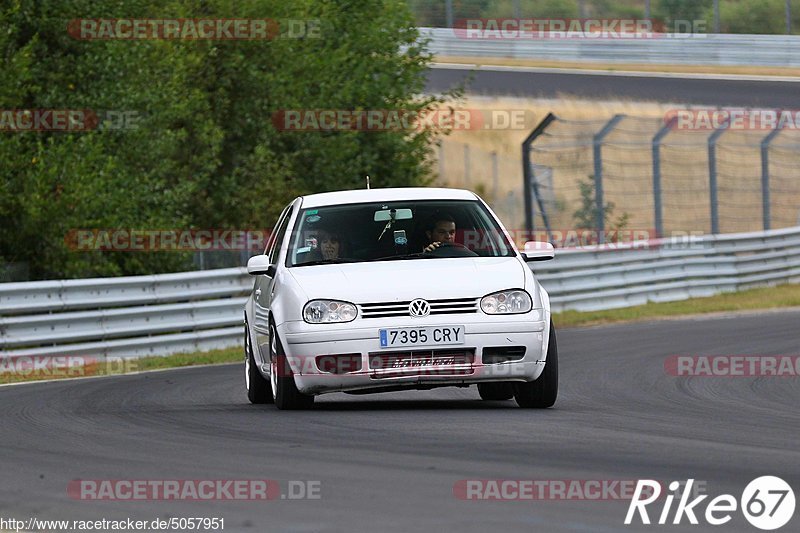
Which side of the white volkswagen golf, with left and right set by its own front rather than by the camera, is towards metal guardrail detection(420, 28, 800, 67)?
back

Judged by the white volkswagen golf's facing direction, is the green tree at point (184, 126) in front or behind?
behind

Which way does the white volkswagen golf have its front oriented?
toward the camera

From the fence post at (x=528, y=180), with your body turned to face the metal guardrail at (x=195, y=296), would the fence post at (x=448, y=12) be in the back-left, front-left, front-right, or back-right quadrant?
back-right

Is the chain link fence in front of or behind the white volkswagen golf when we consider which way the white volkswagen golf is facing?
behind

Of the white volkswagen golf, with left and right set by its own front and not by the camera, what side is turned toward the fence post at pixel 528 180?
back

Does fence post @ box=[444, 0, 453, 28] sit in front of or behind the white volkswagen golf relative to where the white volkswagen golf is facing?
behind

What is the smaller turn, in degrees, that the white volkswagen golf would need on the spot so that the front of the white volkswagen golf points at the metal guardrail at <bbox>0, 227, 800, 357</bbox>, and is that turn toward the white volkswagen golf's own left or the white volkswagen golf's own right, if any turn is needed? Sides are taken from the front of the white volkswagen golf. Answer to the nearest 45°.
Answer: approximately 180°
